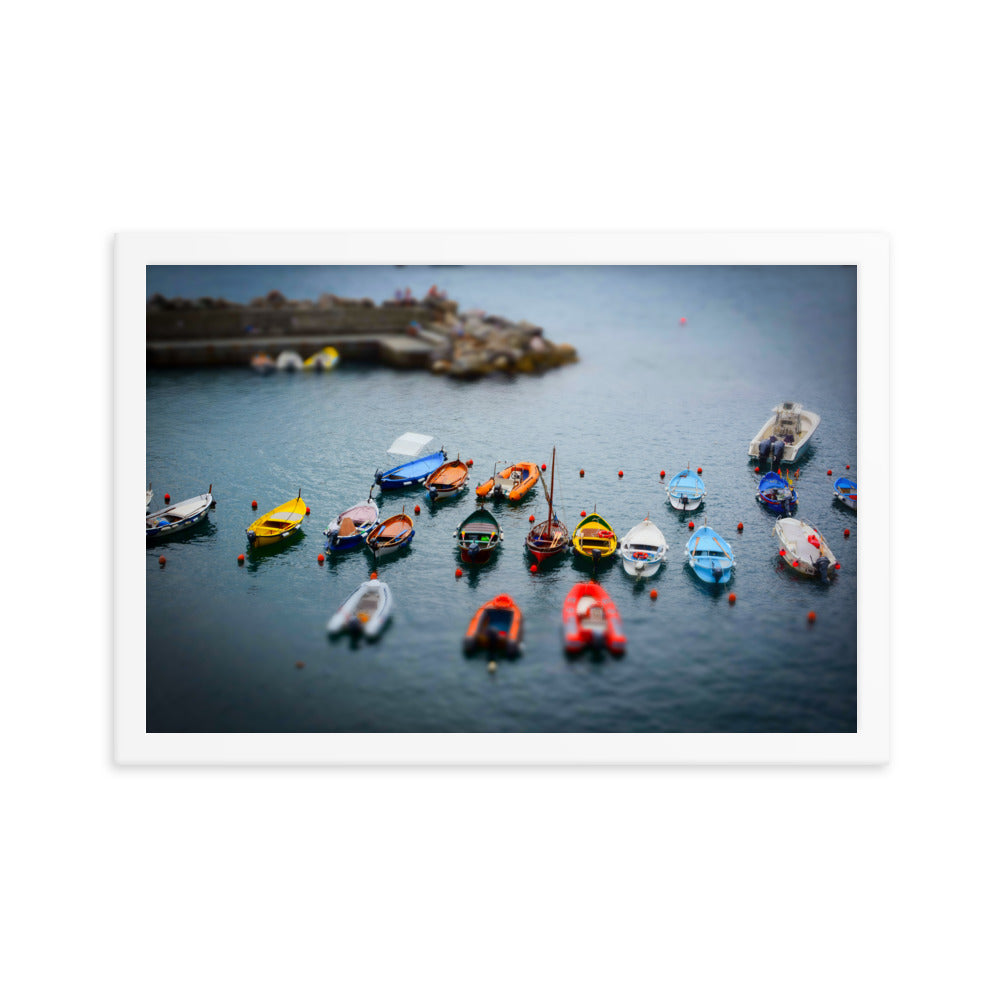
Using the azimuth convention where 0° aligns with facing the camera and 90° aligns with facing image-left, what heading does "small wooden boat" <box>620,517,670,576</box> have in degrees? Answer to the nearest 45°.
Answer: approximately 180°

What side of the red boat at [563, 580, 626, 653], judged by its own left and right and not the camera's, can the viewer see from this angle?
back

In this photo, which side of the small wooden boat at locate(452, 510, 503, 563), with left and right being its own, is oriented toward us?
back

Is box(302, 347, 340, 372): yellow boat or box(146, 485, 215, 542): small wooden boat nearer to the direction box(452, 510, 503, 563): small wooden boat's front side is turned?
the yellow boat

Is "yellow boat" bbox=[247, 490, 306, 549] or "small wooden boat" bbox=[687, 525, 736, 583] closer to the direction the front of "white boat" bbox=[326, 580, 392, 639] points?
the yellow boat

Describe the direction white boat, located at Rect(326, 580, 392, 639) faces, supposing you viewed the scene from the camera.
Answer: facing away from the viewer and to the right of the viewer

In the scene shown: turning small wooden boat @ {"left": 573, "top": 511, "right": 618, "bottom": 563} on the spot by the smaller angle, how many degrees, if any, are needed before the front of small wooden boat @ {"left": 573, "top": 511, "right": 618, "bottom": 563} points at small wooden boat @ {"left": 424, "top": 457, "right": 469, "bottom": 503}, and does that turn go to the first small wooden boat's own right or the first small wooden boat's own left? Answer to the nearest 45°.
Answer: approximately 45° to the first small wooden boat's own left
